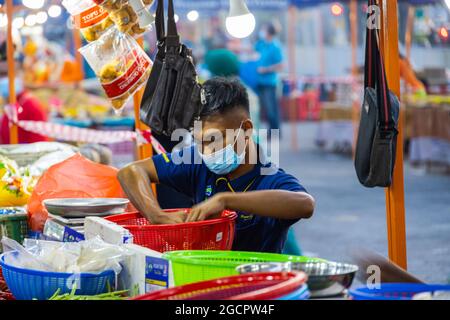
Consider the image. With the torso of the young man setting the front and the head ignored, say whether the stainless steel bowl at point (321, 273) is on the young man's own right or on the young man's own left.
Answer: on the young man's own left

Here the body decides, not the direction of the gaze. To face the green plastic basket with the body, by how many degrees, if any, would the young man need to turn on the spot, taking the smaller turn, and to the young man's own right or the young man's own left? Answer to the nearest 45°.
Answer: approximately 45° to the young man's own left

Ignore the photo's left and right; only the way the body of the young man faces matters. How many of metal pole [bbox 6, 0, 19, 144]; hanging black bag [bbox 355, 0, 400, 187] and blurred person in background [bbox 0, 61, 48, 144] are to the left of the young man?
1

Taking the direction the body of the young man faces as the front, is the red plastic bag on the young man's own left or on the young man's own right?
on the young man's own right

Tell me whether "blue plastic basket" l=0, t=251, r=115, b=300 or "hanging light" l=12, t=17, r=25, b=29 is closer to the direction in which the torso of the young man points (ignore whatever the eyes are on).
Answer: the blue plastic basket

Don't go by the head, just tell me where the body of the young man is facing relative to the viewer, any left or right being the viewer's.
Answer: facing the viewer and to the left of the viewer

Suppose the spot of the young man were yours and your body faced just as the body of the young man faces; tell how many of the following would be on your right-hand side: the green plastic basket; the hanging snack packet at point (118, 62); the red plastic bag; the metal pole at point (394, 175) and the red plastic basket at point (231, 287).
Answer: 2

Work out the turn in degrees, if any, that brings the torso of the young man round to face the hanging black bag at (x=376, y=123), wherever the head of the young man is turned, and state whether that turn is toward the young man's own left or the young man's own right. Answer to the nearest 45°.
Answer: approximately 90° to the young man's own left

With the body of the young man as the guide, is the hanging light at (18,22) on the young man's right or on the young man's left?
on the young man's right

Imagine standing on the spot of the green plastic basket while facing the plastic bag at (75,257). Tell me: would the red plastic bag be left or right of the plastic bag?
right

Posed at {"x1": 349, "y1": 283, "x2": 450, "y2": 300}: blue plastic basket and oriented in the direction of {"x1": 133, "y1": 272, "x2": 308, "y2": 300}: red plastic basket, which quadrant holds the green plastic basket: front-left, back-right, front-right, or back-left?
front-right

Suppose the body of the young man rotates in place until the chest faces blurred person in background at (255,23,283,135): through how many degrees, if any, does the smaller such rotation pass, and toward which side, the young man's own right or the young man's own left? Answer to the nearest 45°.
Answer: approximately 135° to the young man's own right

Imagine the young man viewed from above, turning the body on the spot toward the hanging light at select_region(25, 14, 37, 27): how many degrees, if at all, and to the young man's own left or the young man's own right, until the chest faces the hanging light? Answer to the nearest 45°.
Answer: approximately 135° to the young man's own right

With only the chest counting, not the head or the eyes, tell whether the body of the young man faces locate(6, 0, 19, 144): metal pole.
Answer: no

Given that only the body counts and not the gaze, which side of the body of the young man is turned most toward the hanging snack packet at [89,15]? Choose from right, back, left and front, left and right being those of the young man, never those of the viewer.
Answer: right

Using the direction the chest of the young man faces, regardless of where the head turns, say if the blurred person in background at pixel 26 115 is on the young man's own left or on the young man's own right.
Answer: on the young man's own right

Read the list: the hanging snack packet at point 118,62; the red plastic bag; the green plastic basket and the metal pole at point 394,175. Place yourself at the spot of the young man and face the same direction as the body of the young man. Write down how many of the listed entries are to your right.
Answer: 2
